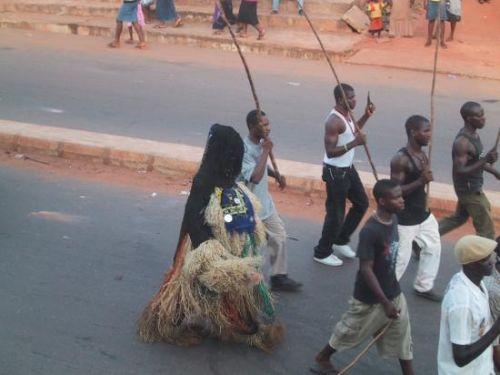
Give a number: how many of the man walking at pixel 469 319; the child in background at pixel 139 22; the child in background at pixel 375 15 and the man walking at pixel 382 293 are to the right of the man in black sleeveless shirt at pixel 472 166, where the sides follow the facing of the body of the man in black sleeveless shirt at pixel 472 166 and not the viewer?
2

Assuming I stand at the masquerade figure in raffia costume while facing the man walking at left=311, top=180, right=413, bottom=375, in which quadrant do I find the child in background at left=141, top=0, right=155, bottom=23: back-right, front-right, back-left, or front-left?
back-left

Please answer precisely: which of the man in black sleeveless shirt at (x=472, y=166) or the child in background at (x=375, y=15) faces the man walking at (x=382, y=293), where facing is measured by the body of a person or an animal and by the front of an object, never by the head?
the child in background

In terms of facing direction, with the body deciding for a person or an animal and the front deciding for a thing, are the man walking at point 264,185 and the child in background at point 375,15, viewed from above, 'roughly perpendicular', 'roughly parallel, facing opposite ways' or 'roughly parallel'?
roughly perpendicular

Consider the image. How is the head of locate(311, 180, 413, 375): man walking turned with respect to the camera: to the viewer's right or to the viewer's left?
to the viewer's right

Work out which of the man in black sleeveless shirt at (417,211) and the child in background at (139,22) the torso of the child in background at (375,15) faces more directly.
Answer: the man in black sleeveless shirt
